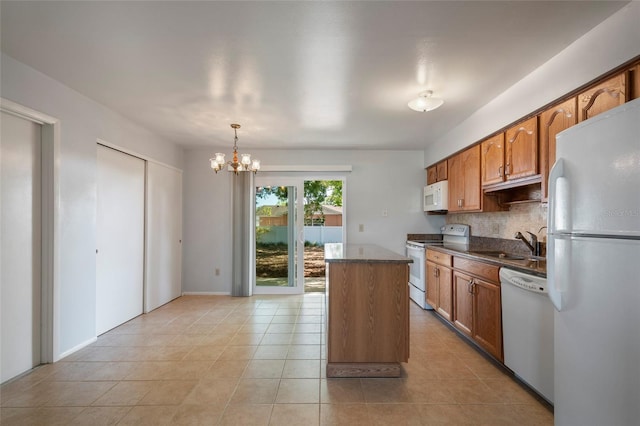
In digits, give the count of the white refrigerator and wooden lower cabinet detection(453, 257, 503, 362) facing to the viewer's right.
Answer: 0

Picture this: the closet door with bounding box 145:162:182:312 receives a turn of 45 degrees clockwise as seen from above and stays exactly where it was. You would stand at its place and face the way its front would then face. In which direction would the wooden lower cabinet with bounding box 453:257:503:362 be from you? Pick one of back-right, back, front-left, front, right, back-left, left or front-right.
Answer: front-left

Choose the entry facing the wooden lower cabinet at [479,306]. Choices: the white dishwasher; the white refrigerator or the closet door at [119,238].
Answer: the closet door

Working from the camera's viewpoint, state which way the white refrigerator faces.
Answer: facing the viewer and to the left of the viewer

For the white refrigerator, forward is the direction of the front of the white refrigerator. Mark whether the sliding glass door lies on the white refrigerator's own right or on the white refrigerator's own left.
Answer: on the white refrigerator's own right

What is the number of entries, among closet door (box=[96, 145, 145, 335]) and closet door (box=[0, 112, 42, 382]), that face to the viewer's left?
0

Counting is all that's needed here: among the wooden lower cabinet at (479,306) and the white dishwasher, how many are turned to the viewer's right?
0

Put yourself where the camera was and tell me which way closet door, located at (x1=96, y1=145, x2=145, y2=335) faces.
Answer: facing the viewer and to the right of the viewer

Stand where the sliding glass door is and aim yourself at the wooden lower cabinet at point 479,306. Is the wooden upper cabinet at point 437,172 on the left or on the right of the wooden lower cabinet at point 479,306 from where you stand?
left

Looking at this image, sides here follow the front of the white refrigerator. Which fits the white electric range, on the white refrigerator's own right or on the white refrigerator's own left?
on the white refrigerator's own right

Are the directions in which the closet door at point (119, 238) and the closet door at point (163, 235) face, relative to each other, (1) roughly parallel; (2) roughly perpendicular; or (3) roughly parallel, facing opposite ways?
roughly parallel

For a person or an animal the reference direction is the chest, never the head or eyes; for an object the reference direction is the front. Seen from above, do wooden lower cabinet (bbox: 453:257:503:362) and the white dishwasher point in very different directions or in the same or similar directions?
same or similar directions
